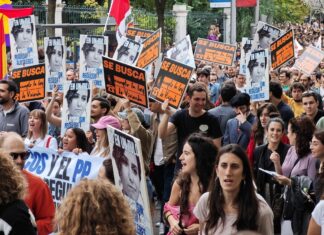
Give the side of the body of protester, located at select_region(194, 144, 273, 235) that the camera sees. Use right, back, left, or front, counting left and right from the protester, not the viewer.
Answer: front

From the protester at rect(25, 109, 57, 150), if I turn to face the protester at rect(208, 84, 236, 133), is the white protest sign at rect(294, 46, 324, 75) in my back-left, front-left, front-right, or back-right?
front-left

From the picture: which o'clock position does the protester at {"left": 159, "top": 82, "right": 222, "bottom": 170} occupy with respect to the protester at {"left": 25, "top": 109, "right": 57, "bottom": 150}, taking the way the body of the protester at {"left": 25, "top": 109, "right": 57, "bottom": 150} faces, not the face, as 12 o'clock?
the protester at {"left": 159, "top": 82, "right": 222, "bottom": 170} is roughly at 8 o'clock from the protester at {"left": 25, "top": 109, "right": 57, "bottom": 150}.

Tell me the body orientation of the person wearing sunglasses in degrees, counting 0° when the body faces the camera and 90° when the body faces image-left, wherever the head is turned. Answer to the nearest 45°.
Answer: approximately 315°

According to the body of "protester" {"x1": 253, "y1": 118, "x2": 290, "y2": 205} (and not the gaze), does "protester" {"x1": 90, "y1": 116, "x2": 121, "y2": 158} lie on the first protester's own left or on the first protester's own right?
on the first protester's own right

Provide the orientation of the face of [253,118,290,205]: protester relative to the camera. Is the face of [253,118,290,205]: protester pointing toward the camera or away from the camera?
toward the camera

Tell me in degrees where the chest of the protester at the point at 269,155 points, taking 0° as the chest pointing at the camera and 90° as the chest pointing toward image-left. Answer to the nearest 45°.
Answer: approximately 0°

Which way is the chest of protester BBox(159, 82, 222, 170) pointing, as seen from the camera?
toward the camera

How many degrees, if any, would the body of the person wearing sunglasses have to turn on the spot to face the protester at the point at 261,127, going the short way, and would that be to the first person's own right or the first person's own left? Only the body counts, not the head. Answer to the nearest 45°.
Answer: approximately 90° to the first person's own left

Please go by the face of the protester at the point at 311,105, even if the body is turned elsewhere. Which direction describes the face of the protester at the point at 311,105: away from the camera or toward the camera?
toward the camera
